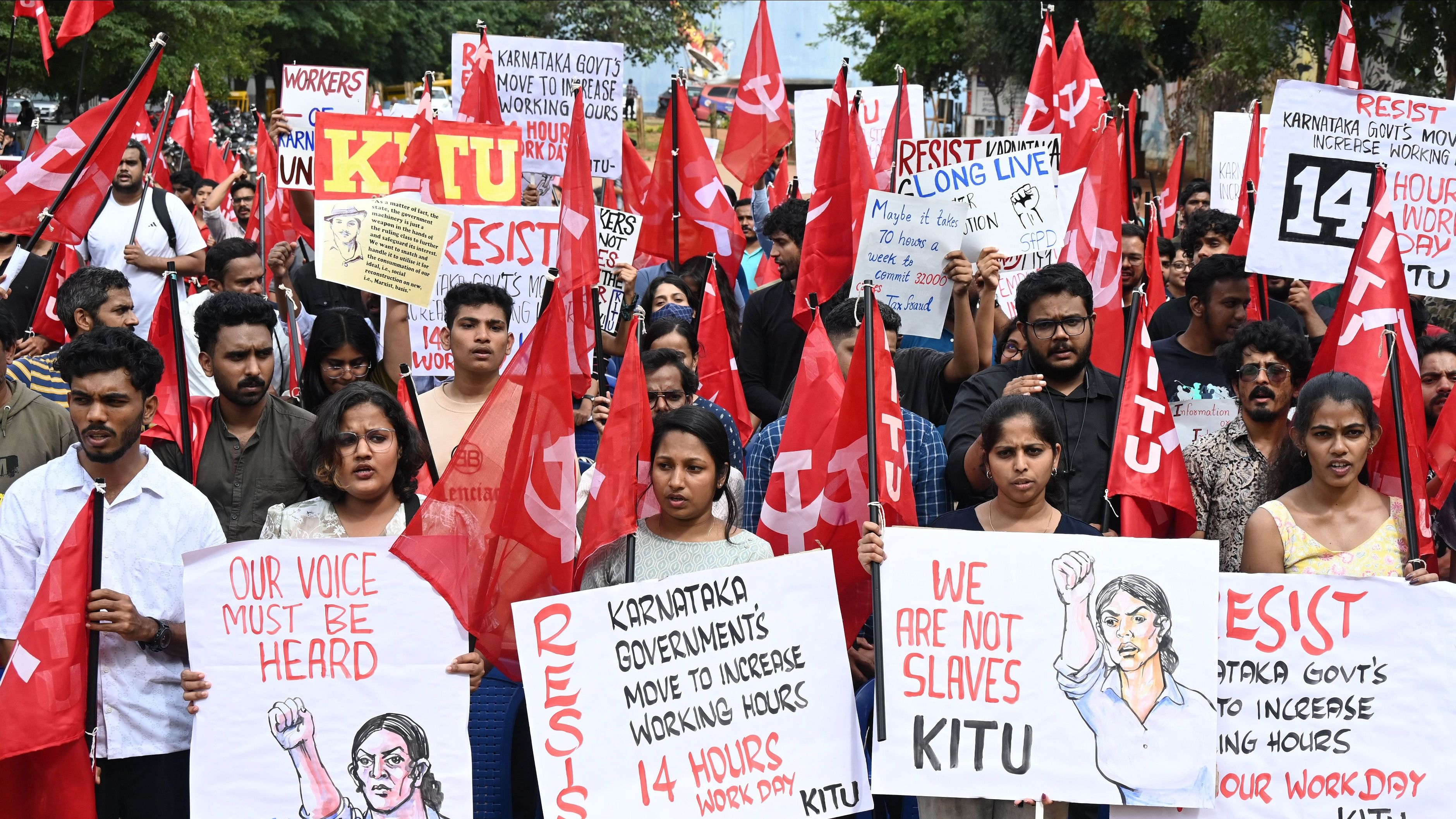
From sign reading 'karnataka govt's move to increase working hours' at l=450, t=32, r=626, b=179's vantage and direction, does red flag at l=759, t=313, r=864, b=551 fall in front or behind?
in front

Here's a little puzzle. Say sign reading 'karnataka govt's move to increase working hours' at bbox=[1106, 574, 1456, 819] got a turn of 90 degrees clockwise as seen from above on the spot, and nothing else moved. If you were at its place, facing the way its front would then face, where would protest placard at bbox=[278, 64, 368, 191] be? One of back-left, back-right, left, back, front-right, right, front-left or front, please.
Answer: front-right

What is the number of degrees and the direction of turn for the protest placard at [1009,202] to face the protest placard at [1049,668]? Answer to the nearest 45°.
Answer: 0° — it already faces it

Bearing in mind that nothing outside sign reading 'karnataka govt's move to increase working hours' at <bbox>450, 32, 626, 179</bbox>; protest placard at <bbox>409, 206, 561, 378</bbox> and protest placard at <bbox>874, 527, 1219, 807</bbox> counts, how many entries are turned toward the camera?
3

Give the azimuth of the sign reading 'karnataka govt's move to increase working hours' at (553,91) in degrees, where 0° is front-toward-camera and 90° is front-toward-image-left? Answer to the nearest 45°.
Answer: approximately 0°

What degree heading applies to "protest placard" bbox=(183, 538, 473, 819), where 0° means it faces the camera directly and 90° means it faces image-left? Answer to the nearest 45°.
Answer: approximately 0°

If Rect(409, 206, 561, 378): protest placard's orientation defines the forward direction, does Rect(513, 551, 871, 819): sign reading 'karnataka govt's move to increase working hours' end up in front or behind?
in front

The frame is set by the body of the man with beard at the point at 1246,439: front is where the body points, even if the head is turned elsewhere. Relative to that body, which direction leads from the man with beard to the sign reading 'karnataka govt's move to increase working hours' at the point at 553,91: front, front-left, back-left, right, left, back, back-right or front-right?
back-right

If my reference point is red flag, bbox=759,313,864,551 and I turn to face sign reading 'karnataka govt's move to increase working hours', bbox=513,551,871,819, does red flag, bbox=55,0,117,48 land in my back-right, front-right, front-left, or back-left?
back-right

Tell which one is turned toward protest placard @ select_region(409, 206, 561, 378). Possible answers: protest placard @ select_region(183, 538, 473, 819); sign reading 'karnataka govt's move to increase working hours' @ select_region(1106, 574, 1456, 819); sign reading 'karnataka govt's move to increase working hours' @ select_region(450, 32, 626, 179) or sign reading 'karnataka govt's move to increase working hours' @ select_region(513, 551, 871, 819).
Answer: sign reading 'karnataka govt's move to increase working hours' @ select_region(450, 32, 626, 179)
